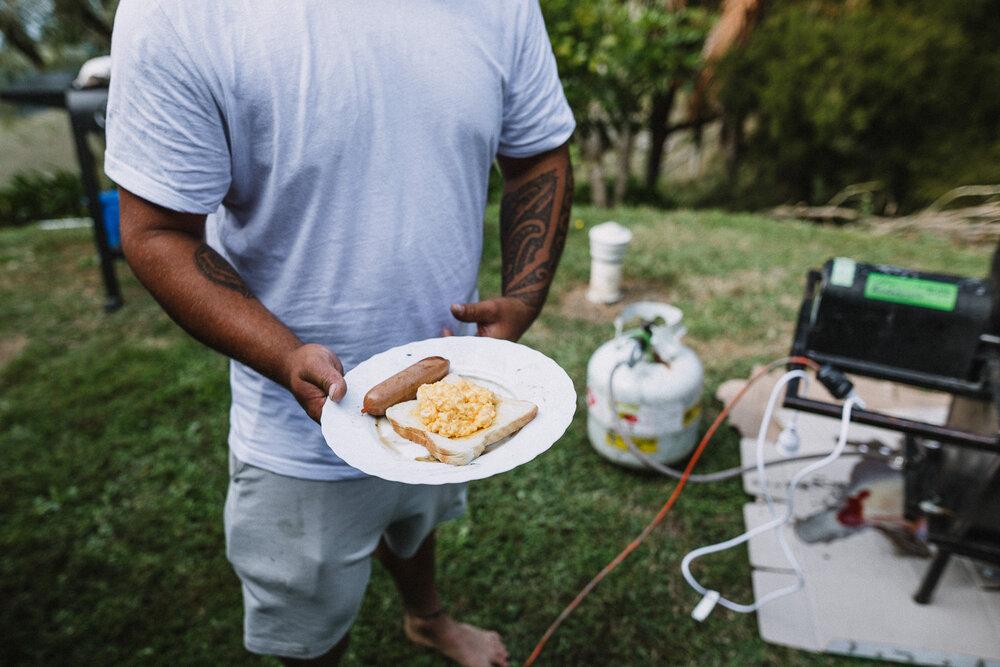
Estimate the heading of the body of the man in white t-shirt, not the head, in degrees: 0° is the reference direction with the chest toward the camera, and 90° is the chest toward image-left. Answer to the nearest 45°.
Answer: approximately 315°

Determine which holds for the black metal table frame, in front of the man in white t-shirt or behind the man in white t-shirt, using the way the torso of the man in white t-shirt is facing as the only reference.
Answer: behind

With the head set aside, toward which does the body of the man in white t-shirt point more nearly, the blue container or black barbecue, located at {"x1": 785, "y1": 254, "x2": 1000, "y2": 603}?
the black barbecue

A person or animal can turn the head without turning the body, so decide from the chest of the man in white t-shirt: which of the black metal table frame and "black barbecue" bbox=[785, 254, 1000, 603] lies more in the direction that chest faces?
the black barbecue

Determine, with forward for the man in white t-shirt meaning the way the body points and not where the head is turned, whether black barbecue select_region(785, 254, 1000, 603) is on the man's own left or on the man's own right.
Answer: on the man's own left

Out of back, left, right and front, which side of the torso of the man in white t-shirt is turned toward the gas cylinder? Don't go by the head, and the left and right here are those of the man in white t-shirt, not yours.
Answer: left

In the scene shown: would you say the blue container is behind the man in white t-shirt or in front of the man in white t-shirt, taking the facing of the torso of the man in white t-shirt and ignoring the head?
behind
